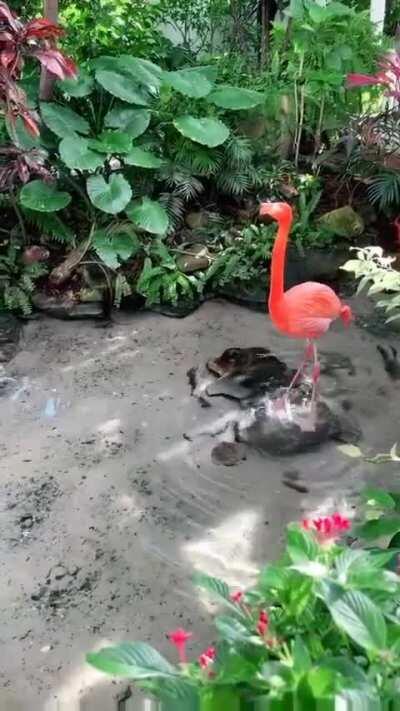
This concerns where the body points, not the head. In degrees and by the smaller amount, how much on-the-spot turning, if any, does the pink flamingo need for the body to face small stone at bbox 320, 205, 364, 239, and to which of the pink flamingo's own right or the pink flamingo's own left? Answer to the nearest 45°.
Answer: approximately 90° to the pink flamingo's own right

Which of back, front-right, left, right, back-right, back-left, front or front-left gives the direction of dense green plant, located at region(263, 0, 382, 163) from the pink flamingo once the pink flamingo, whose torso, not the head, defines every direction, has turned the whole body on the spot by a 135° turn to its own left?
back-left

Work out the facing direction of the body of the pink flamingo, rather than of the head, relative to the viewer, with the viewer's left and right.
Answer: facing to the left of the viewer

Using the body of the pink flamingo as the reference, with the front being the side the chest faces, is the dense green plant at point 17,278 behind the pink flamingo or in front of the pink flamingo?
in front

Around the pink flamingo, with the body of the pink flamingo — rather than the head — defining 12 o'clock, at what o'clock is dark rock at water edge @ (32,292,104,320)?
The dark rock at water edge is roughly at 1 o'clock from the pink flamingo.

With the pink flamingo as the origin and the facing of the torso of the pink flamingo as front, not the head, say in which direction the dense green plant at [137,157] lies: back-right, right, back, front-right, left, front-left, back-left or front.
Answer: front-right

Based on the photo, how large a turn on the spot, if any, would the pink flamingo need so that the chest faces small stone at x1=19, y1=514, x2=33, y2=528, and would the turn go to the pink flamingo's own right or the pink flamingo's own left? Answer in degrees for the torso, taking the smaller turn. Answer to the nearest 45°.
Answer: approximately 45° to the pink flamingo's own left

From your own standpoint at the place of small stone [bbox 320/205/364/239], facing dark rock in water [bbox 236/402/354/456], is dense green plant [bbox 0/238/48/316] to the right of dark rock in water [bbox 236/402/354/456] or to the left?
right

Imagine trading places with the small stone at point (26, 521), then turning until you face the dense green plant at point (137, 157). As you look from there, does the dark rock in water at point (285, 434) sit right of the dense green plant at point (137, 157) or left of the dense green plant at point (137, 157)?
right

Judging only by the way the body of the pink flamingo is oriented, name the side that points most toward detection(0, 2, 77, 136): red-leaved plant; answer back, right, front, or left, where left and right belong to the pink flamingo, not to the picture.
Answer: front

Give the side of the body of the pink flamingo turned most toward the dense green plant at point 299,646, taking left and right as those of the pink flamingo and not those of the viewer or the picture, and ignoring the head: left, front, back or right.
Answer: left
